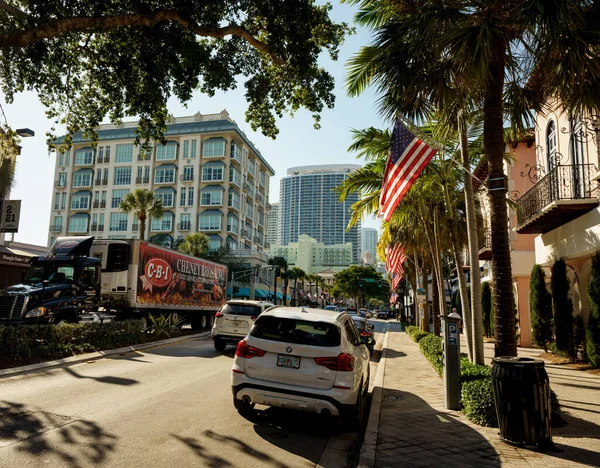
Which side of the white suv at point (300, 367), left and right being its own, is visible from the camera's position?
back

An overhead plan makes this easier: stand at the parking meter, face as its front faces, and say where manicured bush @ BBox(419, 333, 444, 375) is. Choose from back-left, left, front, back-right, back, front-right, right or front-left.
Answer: back

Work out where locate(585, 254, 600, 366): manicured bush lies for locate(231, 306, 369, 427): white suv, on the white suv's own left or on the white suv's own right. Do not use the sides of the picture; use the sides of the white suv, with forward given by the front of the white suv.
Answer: on the white suv's own right

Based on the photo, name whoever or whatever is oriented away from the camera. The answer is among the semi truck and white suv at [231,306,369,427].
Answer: the white suv

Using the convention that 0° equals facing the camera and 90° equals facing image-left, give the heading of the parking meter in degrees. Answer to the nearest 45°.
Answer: approximately 0°

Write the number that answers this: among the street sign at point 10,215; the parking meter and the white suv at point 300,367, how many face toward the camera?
2

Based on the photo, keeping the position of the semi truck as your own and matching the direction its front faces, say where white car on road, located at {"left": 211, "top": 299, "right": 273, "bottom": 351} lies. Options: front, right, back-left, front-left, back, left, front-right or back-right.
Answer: left

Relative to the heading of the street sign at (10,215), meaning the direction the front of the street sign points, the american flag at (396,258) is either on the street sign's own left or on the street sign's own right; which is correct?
on the street sign's own left
